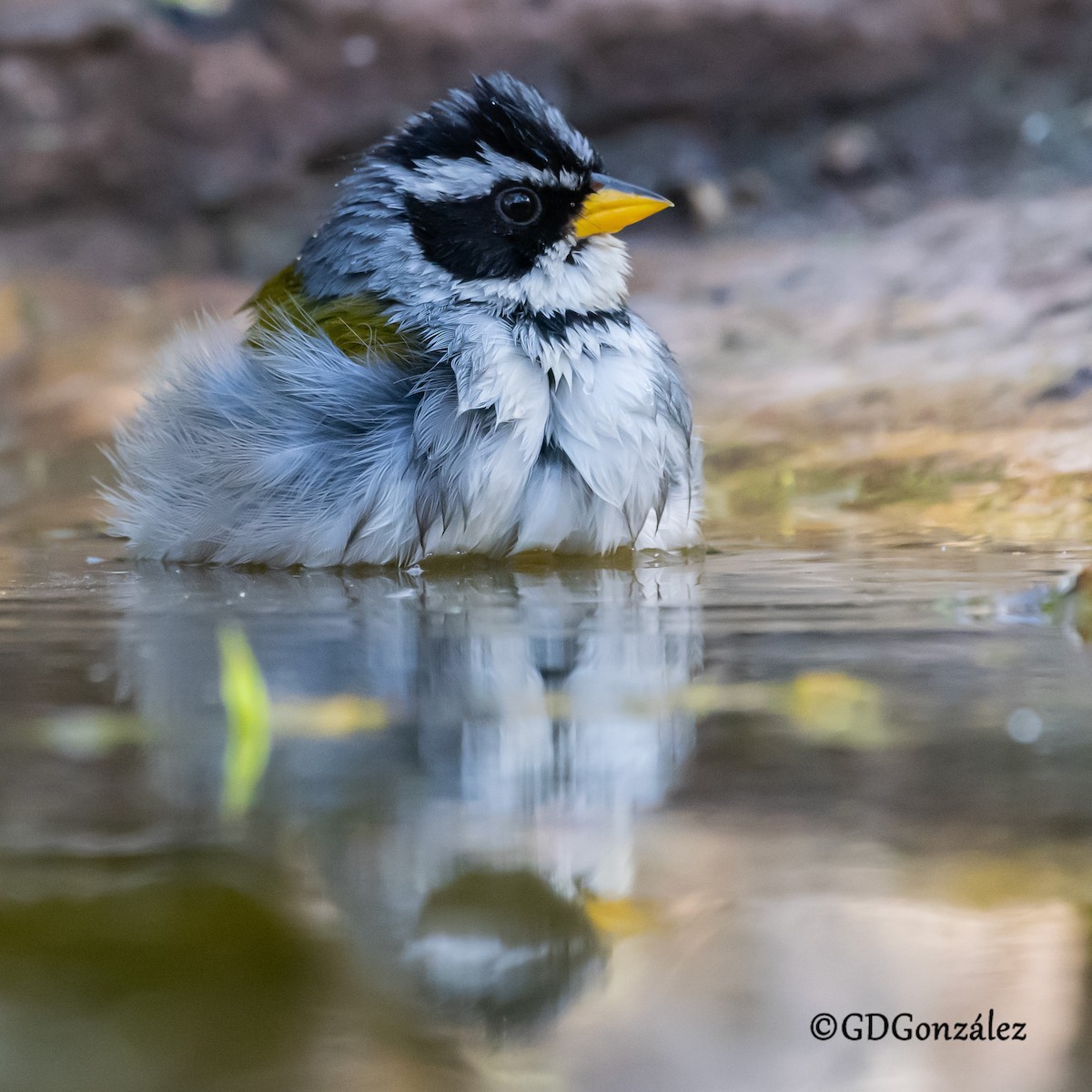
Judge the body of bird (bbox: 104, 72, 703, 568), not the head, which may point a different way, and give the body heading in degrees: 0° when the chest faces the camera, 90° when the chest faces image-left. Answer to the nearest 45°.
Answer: approximately 315°

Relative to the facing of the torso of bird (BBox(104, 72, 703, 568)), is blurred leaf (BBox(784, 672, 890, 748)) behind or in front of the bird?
in front
